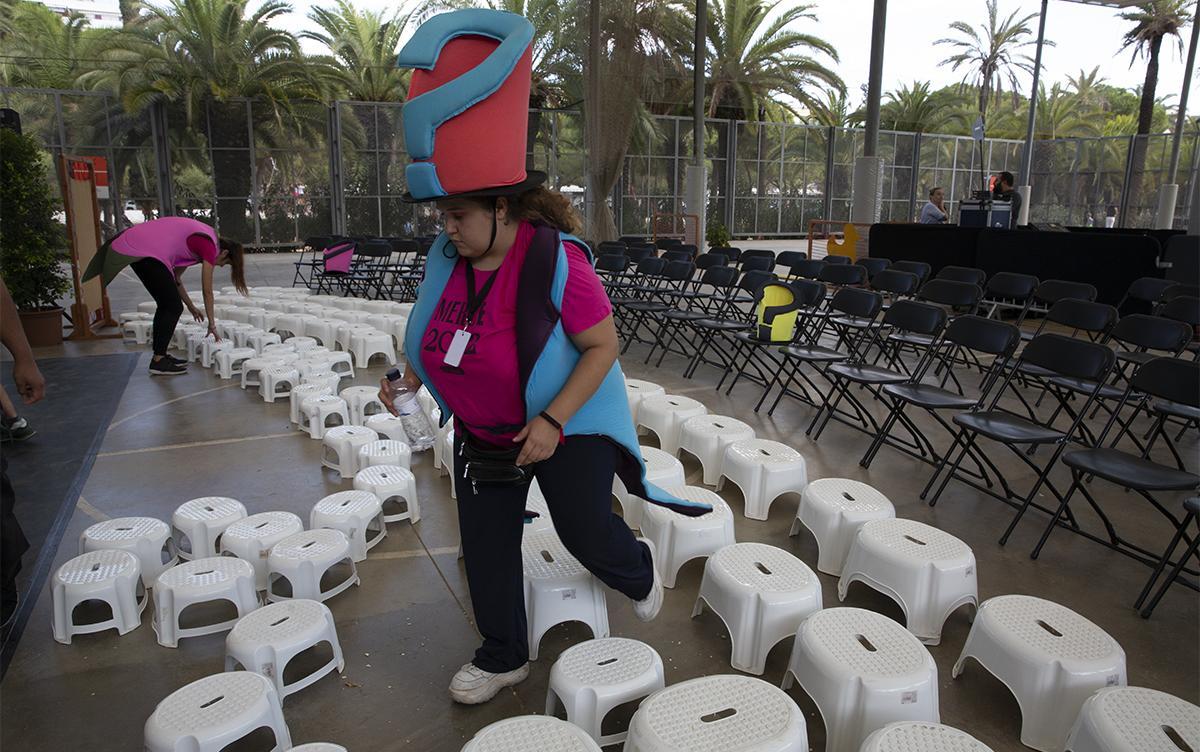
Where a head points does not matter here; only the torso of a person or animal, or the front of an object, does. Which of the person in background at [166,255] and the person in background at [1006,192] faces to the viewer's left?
the person in background at [1006,192]

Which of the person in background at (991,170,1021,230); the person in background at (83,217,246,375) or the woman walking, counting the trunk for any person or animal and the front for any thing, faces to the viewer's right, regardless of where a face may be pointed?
the person in background at (83,217,246,375)

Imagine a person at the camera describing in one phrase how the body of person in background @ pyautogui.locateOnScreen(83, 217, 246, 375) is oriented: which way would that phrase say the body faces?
to the viewer's right

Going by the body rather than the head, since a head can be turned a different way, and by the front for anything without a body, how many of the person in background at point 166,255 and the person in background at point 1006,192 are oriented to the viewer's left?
1

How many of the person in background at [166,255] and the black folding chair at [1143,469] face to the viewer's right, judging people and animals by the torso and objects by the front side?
1

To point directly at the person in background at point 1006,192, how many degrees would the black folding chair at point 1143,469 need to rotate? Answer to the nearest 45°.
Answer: approximately 135° to its right

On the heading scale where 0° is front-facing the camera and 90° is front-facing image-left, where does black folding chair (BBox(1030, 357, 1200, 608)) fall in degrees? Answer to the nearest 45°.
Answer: approximately 45°

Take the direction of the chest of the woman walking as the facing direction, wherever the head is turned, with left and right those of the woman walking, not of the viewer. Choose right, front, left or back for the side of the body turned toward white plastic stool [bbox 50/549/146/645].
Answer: right
